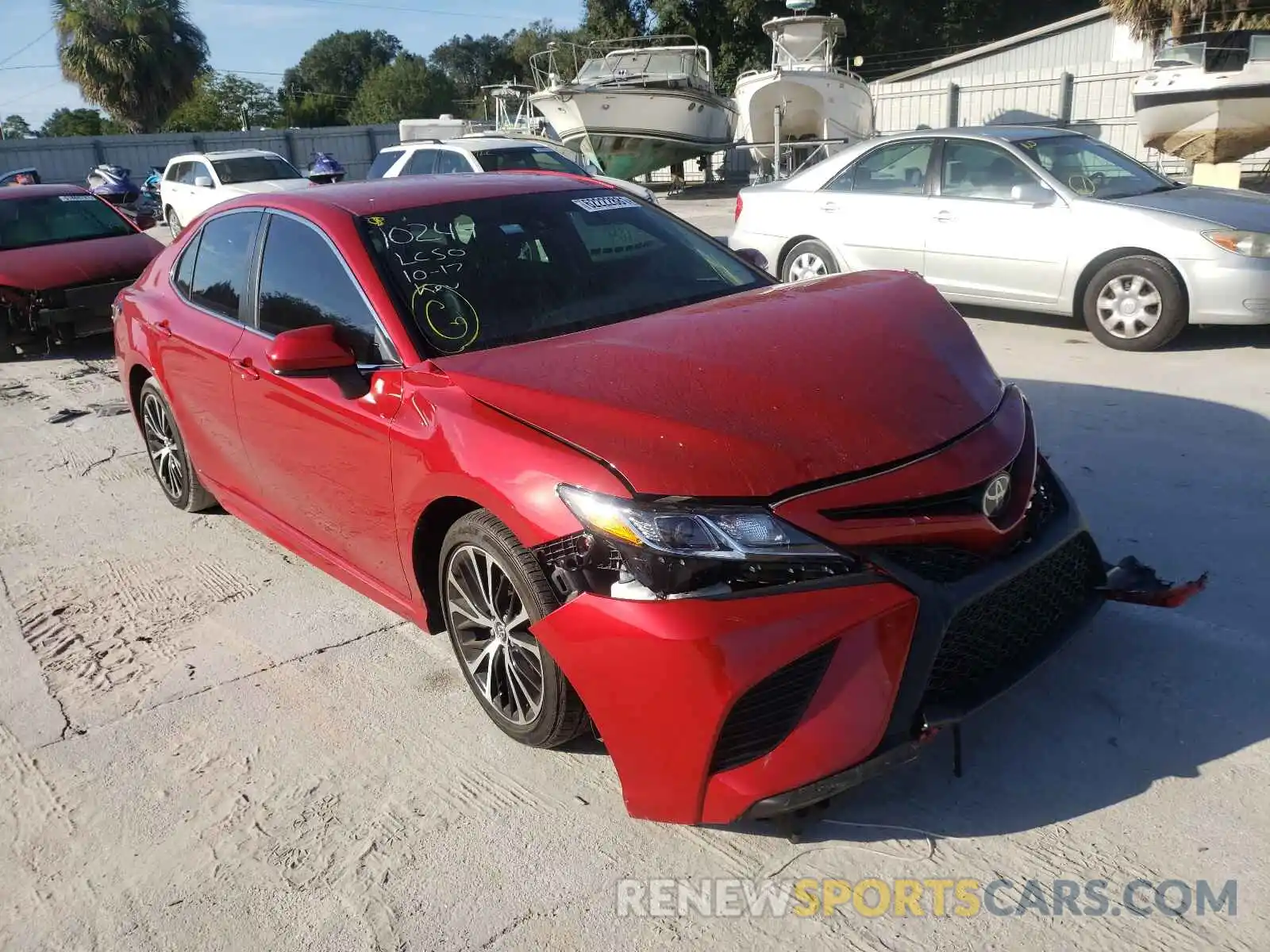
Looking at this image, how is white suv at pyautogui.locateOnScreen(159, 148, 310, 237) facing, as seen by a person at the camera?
facing the viewer and to the right of the viewer

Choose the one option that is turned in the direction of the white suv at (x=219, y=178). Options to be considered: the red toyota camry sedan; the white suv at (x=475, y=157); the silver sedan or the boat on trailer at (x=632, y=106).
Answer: the boat on trailer

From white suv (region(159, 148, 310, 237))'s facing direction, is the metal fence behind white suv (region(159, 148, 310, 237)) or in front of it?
behind

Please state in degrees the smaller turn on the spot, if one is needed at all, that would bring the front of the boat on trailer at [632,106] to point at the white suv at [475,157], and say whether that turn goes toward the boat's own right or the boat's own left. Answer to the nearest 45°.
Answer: approximately 45° to the boat's own left

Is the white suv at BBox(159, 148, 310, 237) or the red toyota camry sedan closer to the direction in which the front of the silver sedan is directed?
the red toyota camry sedan

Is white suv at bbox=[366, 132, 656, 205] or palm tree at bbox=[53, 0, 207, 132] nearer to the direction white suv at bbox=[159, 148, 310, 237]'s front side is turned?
the white suv

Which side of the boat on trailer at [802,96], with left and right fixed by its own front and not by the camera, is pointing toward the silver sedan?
front

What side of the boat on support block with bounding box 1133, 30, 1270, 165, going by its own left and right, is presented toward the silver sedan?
front

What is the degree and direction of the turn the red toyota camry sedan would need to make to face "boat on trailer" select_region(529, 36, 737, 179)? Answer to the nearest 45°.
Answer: approximately 135° to its left

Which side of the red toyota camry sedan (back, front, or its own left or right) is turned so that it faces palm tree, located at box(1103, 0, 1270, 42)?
left
